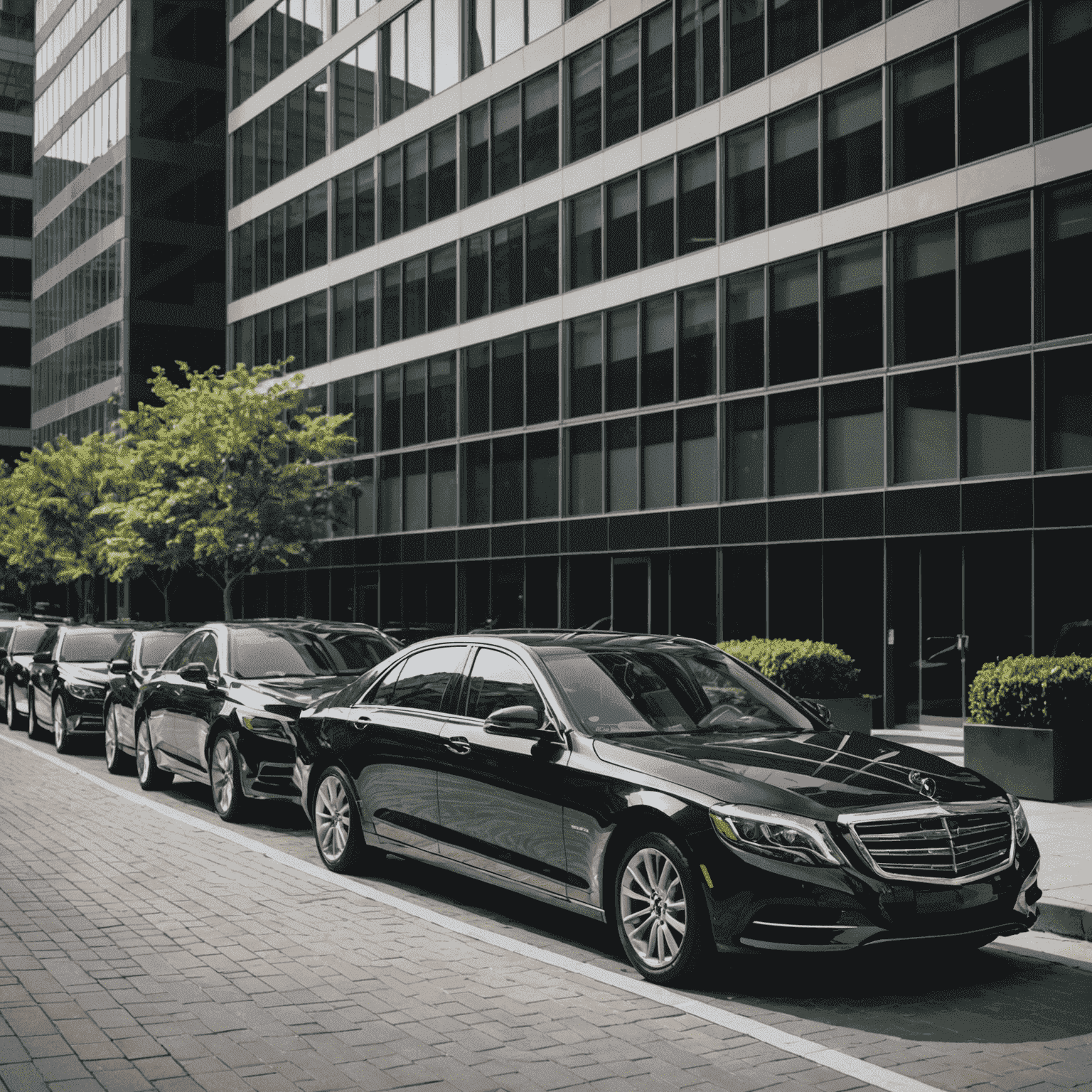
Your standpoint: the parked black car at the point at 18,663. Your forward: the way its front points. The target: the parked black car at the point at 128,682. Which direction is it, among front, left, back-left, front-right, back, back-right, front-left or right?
front-right

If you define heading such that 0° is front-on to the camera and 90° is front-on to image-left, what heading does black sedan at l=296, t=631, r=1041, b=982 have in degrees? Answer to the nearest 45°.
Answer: approximately 315°

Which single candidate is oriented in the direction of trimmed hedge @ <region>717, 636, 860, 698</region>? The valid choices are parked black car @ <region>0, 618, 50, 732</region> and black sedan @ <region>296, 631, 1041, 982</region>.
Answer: the parked black car

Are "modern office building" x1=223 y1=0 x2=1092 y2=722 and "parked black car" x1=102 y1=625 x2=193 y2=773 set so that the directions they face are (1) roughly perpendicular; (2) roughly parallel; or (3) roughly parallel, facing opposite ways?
roughly perpendicular

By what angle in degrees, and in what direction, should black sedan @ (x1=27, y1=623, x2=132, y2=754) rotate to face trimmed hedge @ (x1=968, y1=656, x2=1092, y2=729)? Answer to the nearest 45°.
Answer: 0° — it already faces it

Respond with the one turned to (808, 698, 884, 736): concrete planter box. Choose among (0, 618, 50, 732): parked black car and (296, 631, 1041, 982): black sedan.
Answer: the parked black car

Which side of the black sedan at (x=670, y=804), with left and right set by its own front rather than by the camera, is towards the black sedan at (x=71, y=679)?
back

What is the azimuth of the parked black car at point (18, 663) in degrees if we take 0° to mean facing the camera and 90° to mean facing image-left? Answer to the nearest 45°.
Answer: approximately 315°

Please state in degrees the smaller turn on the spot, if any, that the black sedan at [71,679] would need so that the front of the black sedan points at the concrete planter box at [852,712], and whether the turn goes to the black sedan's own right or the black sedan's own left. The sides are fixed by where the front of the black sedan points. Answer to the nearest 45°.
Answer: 0° — it already faces it

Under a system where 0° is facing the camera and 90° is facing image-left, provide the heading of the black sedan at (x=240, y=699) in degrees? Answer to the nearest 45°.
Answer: approximately 315°
